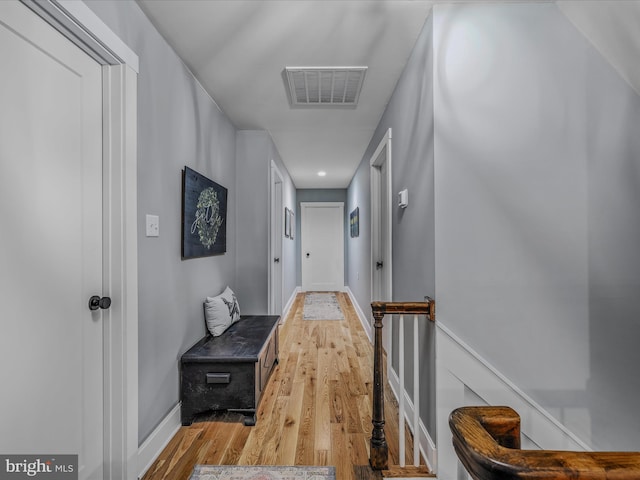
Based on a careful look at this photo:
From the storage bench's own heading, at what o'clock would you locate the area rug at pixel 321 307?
The area rug is roughly at 10 o'clock from the storage bench.

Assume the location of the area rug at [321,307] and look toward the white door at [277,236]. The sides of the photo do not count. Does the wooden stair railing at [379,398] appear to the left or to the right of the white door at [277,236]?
left

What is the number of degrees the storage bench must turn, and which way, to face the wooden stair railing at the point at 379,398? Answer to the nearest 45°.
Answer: approximately 45° to its right

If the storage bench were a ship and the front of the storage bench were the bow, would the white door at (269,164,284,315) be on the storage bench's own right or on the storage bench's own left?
on the storage bench's own left

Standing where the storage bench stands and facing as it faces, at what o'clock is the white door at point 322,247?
The white door is roughly at 10 o'clock from the storage bench.

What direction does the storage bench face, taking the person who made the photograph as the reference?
facing to the right of the viewer
